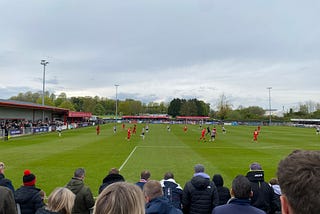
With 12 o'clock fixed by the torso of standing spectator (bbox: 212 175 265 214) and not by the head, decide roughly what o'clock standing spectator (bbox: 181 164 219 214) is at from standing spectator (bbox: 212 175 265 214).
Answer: standing spectator (bbox: 181 164 219 214) is roughly at 11 o'clock from standing spectator (bbox: 212 175 265 214).

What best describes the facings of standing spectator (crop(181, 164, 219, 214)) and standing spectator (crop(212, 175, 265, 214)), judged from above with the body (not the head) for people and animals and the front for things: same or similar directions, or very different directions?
same or similar directions

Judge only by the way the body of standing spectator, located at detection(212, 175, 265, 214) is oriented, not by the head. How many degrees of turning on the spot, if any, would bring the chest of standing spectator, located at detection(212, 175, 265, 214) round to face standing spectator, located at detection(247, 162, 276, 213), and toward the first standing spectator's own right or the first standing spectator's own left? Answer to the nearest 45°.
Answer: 0° — they already face them

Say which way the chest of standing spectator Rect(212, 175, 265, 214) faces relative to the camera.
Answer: away from the camera

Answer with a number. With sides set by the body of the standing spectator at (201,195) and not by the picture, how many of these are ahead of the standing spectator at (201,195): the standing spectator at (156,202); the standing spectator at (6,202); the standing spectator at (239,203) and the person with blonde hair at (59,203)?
0

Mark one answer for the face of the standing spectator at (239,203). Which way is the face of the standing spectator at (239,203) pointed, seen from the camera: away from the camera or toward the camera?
away from the camera

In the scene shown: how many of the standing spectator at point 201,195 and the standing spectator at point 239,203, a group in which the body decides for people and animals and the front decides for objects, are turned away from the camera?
2

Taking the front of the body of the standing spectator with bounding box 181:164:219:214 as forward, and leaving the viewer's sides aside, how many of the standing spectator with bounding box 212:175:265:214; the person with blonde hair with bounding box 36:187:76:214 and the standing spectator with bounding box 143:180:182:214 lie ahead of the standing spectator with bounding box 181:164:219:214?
0

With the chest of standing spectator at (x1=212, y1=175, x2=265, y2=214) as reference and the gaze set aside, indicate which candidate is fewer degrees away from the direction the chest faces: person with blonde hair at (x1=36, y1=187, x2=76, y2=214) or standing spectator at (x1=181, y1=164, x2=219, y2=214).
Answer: the standing spectator

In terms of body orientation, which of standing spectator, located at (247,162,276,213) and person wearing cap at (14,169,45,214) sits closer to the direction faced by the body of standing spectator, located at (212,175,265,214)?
the standing spectator

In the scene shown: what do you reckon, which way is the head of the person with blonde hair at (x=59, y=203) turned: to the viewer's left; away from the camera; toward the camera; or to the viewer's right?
away from the camera

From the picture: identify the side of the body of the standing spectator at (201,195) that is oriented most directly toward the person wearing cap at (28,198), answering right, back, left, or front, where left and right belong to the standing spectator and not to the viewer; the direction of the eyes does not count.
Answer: left

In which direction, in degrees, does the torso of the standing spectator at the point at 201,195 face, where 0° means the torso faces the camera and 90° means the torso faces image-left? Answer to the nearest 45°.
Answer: approximately 180°

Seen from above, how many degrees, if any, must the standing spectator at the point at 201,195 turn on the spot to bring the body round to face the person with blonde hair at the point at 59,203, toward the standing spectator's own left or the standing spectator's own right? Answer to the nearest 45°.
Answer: approximately 135° to the standing spectator's own left

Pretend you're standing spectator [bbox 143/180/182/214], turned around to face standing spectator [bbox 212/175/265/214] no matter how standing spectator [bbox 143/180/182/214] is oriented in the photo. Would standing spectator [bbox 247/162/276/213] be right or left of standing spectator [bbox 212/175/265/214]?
left

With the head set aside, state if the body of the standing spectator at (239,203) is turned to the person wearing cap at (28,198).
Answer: no
